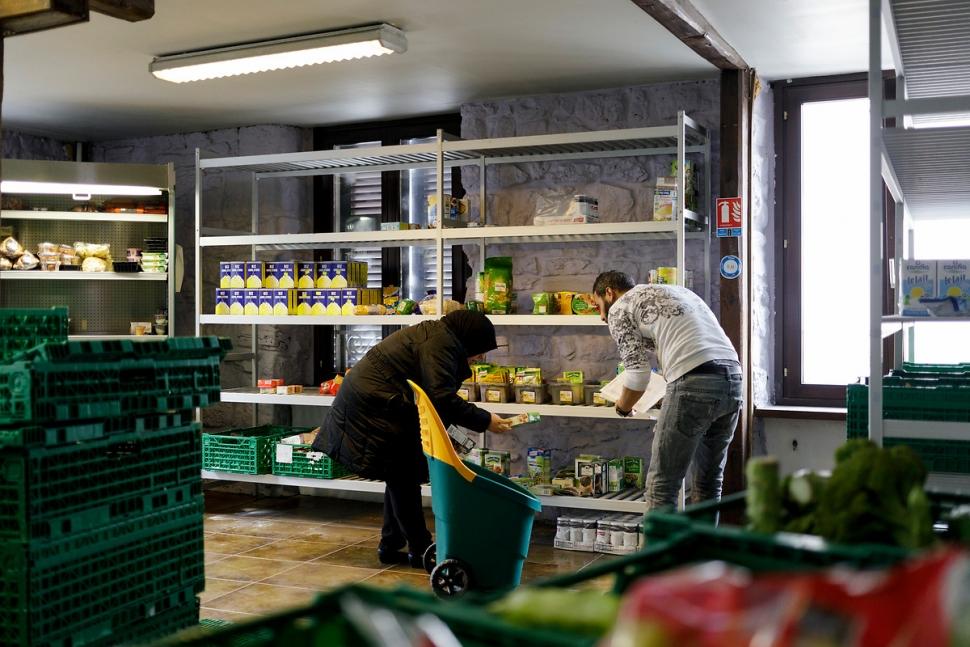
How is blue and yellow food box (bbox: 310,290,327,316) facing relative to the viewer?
toward the camera

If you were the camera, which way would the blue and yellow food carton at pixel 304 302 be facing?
facing the viewer

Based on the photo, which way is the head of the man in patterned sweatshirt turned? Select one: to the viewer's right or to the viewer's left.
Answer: to the viewer's left

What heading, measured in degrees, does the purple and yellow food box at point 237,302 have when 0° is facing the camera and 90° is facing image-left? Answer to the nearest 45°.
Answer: approximately 0°

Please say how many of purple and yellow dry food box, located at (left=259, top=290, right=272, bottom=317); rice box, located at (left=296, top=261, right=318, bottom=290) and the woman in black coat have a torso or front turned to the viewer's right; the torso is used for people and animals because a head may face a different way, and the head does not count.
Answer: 1

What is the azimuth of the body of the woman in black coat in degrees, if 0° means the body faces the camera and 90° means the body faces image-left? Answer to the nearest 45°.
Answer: approximately 270°

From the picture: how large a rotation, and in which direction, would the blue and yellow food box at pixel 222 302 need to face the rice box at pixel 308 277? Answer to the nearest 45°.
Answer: approximately 45° to its left

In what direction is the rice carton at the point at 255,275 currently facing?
toward the camera

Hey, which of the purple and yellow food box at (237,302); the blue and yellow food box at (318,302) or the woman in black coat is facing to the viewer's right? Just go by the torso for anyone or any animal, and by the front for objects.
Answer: the woman in black coat

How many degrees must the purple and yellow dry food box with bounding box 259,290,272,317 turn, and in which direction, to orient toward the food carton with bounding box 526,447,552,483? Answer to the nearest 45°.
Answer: approximately 45° to its left

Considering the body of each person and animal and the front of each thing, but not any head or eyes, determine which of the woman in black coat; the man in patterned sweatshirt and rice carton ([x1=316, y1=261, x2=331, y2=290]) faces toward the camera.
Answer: the rice carton

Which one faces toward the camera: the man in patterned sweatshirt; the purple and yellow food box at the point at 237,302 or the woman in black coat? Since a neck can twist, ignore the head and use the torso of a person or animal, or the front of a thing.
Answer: the purple and yellow food box

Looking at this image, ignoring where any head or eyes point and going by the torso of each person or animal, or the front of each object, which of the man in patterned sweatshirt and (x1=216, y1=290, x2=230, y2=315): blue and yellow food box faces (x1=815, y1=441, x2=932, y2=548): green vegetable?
the blue and yellow food box
